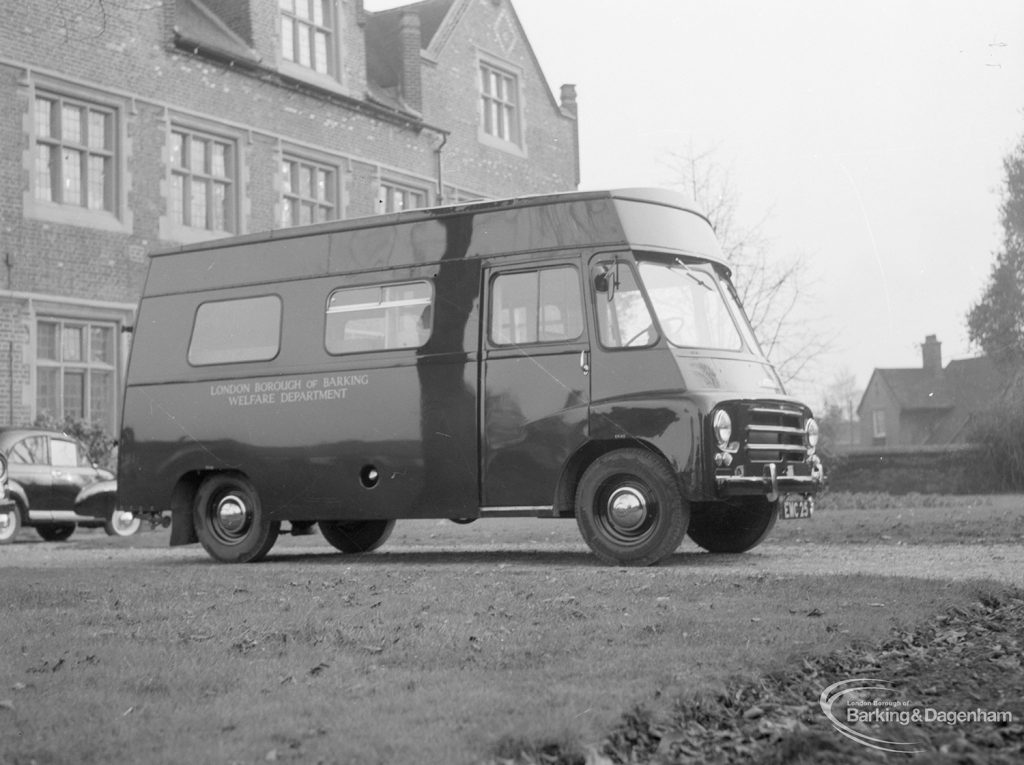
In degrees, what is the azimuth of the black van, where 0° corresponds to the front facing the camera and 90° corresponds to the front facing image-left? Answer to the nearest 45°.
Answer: approximately 315°

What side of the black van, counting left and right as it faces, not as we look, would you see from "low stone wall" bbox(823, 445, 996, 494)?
left

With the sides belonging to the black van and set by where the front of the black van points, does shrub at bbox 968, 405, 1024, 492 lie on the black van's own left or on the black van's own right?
on the black van's own left

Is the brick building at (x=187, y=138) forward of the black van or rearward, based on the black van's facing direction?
rearward

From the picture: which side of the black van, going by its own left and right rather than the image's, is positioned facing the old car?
back
